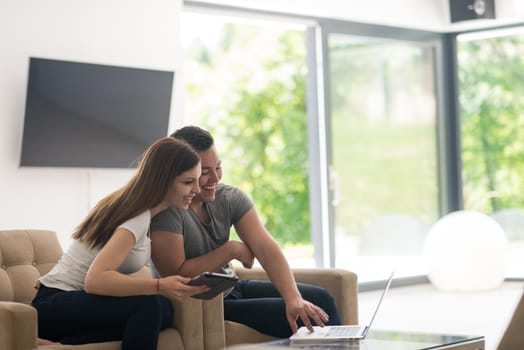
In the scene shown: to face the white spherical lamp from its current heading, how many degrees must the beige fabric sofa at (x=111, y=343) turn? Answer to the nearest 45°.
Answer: approximately 90° to its left

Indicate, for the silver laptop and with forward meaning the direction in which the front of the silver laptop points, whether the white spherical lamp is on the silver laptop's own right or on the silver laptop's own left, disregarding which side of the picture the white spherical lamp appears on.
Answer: on the silver laptop's own right

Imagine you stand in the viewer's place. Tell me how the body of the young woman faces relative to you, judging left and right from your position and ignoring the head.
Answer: facing to the right of the viewer

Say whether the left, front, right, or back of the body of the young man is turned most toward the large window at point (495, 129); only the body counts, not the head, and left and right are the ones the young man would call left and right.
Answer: left

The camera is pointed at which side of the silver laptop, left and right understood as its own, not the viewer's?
left

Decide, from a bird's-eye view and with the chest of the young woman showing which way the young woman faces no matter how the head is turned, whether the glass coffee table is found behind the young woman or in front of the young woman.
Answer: in front

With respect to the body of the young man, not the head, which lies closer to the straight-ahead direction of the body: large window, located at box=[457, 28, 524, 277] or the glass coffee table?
the glass coffee table

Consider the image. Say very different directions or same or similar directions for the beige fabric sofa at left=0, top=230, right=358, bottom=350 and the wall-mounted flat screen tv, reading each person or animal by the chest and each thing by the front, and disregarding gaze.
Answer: same or similar directions

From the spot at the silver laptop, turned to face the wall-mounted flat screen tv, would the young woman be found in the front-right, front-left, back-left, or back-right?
front-left

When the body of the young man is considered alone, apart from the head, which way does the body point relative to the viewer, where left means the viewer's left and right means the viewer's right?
facing the viewer and to the right of the viewer

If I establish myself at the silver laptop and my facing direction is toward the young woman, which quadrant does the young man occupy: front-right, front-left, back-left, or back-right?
front-right

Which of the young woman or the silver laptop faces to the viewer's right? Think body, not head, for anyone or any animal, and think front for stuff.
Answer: the young woman

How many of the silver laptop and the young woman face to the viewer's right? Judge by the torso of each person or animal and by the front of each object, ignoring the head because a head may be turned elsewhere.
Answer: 1
